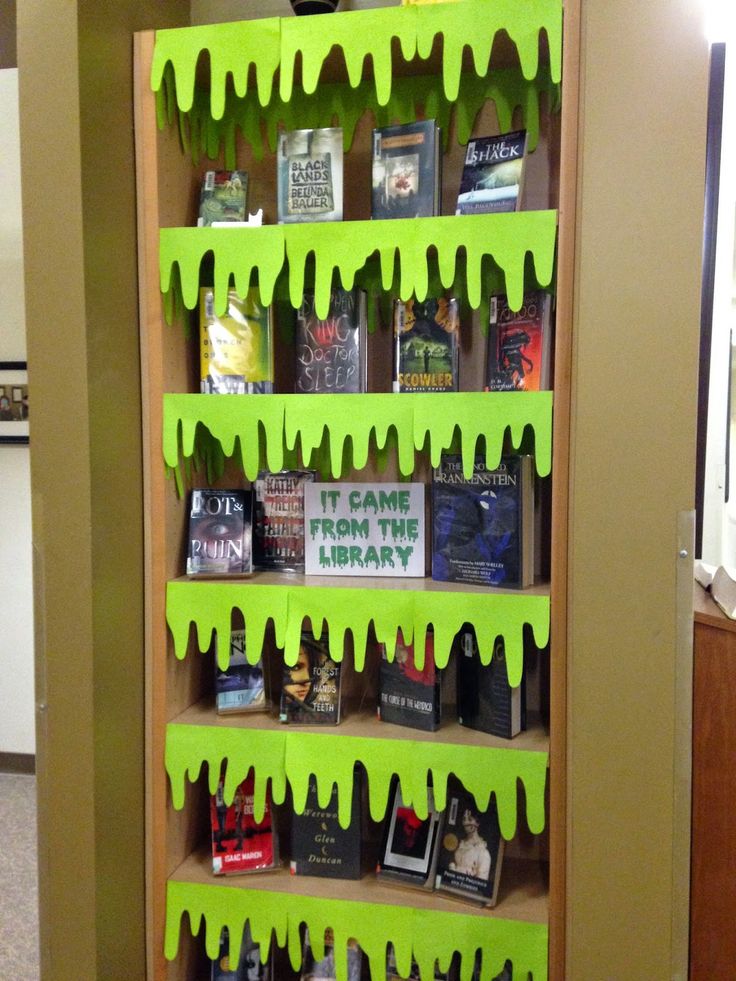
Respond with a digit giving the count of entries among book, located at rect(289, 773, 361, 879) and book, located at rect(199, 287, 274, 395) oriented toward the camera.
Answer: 2

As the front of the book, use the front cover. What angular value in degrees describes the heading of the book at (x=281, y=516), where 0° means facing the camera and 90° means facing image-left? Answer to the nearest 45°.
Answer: approximately 0°

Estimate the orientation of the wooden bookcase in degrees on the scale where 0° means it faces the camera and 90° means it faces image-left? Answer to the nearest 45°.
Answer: approximately 0°
